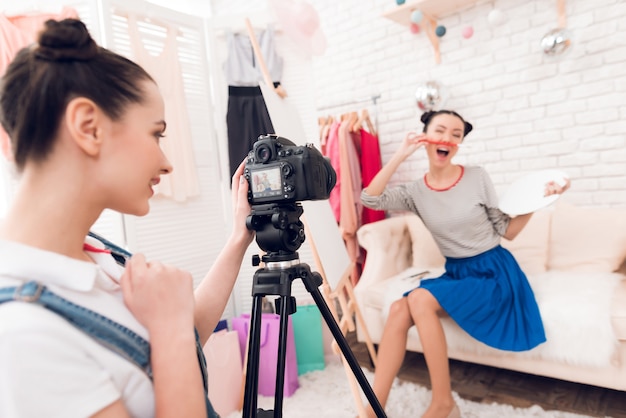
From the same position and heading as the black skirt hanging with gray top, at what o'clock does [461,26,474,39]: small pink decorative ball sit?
The small pink decorative ball is roughly at 9 o'clock from the black skirt hanging with gray top.

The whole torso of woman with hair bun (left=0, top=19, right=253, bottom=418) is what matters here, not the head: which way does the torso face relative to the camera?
to the viewer's right

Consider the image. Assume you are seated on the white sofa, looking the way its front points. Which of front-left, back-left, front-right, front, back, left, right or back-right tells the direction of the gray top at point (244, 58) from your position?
front-right

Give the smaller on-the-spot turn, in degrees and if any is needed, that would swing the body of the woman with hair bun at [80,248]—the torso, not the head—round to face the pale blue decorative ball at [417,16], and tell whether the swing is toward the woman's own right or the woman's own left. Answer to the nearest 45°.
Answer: approximately 45° to the woman's own left

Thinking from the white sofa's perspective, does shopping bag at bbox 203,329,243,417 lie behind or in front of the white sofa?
in front

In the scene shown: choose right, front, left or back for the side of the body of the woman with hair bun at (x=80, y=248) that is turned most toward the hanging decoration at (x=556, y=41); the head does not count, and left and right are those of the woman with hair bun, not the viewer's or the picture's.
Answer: front

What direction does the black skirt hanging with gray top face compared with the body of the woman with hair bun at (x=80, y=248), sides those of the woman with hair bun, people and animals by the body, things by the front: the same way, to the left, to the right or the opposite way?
to the right

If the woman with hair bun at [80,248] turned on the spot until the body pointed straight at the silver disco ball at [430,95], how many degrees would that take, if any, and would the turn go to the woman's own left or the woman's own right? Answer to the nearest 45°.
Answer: approximately 45° to the woman's own left

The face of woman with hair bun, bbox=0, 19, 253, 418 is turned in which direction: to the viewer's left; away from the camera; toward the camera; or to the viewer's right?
to the viewer's right
